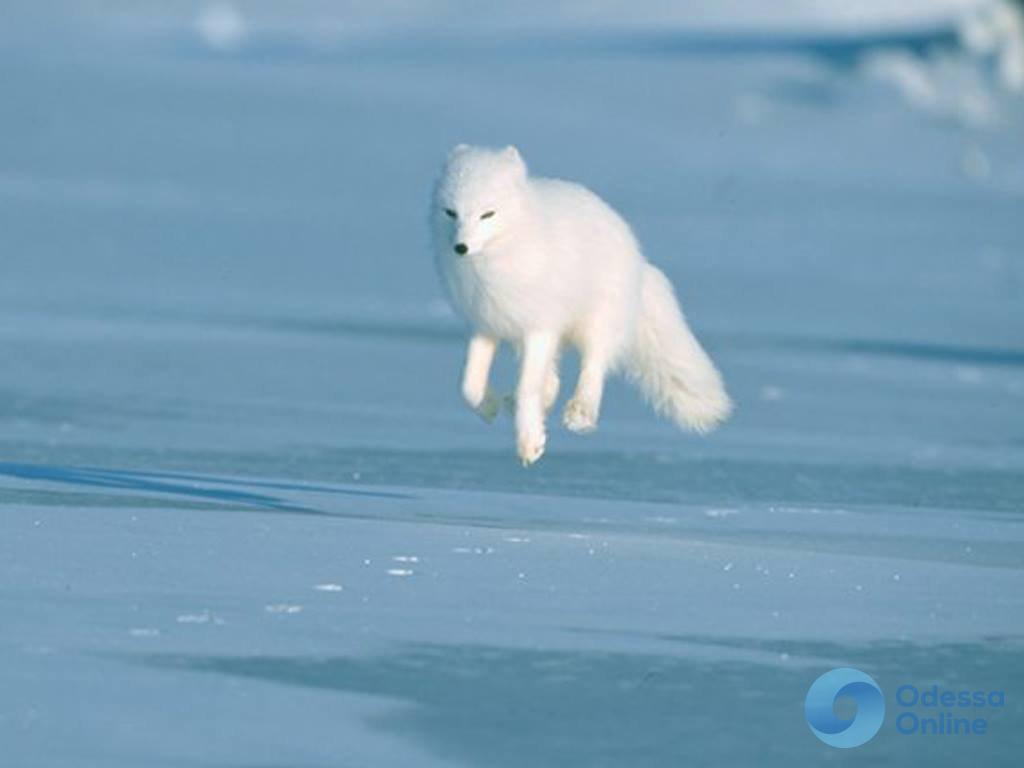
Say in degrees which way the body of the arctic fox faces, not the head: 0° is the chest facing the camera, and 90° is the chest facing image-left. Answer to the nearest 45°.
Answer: approximately 45°
